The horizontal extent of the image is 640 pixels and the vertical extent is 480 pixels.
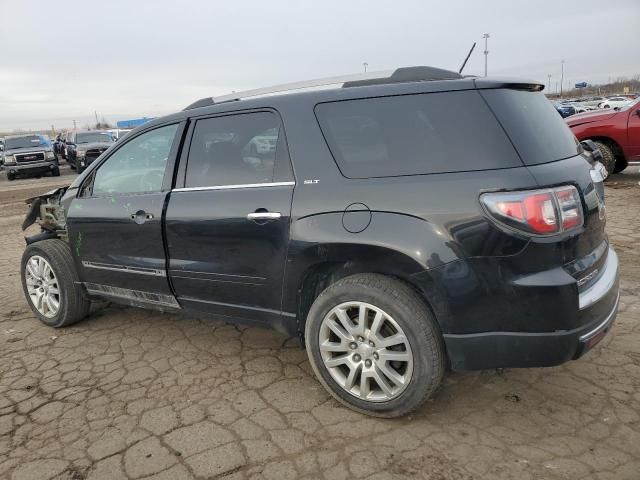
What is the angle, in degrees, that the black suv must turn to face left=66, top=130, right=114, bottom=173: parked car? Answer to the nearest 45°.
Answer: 0° — it already faces it

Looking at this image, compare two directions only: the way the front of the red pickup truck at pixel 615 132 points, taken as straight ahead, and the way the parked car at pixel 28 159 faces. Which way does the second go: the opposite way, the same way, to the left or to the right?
to the left

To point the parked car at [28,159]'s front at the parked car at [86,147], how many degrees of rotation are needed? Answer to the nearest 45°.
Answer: approximately 90° to its left

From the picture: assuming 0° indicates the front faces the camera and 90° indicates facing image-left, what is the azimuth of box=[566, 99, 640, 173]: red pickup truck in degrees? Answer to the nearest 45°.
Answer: approximately 45°

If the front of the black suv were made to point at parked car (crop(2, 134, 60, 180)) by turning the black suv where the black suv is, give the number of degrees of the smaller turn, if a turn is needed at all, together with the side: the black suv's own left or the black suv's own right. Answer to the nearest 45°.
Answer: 0° — it already faces it

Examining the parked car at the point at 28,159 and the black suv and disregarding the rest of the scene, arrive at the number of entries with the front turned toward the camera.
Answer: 1

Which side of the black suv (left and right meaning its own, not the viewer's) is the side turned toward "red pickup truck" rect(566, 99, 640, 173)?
right

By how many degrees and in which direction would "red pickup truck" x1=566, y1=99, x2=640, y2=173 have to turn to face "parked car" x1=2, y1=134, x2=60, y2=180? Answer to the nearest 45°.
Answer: approximately 45° to its right

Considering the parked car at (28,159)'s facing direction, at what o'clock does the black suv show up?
The black suv is roughly at 12 o'clock from the parked car.

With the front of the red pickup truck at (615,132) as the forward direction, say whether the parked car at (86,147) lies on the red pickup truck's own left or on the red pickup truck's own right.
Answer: on the red pickup truck's own right

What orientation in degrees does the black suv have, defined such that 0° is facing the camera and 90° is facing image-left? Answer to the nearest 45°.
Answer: approximately 135°

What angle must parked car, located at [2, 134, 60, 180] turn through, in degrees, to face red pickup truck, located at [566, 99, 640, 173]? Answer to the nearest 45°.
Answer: approximately 45° to its left
